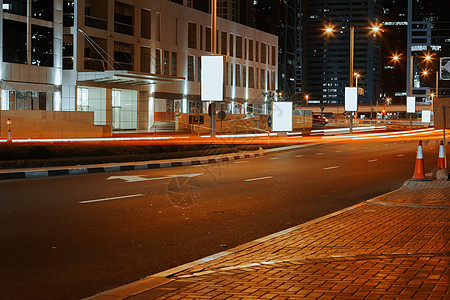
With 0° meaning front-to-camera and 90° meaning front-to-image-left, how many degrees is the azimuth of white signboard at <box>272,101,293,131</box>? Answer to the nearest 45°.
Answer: approximately 0°

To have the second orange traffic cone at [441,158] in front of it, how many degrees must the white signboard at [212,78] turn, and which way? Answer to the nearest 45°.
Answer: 0° — it already faces it

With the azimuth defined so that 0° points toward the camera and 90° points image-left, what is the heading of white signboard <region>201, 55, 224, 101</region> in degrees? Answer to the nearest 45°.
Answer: approximately 0°

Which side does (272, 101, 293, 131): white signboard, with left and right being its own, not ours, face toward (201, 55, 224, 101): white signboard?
front

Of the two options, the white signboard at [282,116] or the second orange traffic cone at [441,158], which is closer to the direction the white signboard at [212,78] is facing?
the second orange traffic cone

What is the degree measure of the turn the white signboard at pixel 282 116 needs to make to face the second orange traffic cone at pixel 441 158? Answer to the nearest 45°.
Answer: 0° — it already faces it

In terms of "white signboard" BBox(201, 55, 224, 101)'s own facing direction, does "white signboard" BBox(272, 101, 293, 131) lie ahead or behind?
behind

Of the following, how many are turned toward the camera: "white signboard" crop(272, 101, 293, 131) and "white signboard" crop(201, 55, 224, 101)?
2
